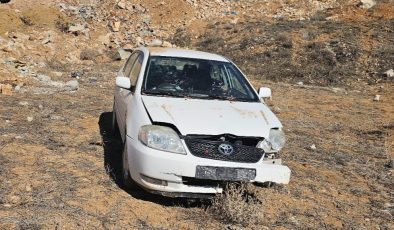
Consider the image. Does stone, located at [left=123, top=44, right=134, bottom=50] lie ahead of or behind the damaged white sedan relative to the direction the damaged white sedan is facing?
behind

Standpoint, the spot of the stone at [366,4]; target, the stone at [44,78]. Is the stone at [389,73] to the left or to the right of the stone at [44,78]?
left

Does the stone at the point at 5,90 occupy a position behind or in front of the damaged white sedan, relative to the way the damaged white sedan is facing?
behind

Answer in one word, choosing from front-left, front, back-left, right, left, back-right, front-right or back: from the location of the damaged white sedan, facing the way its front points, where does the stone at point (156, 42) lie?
back-left

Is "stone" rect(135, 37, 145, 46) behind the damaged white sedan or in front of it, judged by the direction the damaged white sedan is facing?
behind

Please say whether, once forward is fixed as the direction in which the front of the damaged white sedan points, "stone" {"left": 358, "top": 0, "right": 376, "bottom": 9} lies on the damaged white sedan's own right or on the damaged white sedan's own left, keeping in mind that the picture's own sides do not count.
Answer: on the damaged white sedan's own left

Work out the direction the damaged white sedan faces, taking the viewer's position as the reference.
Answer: facing the viewer and to the right of the viewer

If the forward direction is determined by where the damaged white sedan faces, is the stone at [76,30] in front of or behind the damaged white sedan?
behind

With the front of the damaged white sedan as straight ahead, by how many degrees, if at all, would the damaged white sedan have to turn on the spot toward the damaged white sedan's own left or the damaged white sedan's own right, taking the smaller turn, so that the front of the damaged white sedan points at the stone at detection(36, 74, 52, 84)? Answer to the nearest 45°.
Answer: approximately 180°
